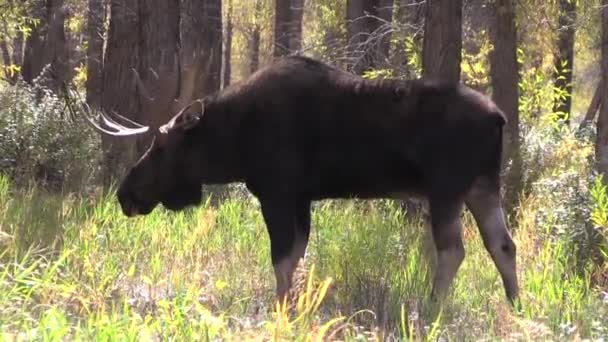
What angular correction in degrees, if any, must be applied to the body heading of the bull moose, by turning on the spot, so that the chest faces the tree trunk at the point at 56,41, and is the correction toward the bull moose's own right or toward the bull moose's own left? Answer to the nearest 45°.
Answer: approximately 45° to the bull moose's own right

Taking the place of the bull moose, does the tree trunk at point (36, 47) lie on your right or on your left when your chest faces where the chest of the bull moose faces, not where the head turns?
on your right

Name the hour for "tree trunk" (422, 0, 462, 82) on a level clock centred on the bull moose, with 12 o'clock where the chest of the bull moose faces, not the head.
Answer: The tree trunk is roughly at 4 o'clock from the bull moose.

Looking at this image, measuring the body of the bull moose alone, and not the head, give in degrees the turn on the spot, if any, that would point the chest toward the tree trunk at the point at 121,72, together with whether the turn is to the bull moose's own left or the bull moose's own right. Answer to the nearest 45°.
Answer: approximately 45° to the bull moose's own right

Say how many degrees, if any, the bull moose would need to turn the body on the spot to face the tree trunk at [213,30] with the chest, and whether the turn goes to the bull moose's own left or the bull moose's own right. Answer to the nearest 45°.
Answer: approximately 90° to the bull moose's own right

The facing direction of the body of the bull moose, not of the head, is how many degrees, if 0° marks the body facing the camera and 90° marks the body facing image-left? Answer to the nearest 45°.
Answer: approximately 90°
